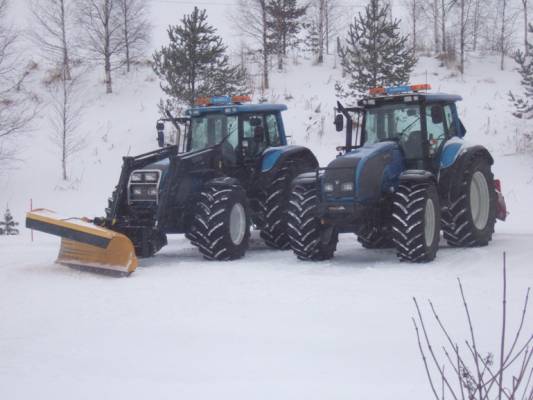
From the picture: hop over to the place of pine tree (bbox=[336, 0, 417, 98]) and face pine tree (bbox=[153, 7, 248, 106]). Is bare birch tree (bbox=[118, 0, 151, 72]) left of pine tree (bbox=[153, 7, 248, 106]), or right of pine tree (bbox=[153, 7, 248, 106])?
right

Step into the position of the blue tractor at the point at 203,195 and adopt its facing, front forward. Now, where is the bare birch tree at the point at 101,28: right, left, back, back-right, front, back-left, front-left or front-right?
back-right

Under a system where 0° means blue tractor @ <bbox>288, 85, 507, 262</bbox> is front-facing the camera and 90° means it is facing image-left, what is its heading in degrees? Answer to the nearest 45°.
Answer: approximately 45°

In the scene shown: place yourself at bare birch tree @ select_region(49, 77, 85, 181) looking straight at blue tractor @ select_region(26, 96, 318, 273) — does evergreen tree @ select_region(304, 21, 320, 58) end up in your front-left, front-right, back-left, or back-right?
back-left

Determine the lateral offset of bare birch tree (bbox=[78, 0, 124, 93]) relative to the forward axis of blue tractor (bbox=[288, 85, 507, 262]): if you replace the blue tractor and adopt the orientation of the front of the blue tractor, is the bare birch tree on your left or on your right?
on your right

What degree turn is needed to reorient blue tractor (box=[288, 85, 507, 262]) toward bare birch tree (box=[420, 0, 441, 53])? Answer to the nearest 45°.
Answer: approximately 135° to its right

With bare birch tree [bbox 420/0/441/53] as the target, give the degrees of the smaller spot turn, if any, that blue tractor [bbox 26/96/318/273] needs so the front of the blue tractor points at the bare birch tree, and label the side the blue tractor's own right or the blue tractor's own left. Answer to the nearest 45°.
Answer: approximately 180°

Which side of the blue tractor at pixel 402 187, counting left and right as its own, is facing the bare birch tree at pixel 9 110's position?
right

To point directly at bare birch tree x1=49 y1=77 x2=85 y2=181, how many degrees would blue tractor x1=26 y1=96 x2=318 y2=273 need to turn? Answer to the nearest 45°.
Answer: approximately 135° to its right

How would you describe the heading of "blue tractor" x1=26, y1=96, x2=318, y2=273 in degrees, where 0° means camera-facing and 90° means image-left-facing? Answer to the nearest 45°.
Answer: approximately 45°

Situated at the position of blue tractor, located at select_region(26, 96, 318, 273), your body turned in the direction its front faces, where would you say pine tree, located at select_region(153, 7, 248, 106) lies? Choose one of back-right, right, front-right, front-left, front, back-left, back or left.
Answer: back-right

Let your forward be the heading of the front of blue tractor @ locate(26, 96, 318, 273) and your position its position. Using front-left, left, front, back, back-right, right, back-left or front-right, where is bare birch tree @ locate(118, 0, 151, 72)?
back-right

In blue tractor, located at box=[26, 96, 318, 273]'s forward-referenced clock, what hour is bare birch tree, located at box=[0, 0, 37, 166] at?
The bare birch tree is roughly at 4 o'clock from the blue tractor.

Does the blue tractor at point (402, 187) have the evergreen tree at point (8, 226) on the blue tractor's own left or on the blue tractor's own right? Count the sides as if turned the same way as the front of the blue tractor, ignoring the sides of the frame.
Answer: on the blue tractor's own right

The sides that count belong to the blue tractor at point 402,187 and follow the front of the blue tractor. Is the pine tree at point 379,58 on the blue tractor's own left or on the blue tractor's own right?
on the blue tractor's own right
